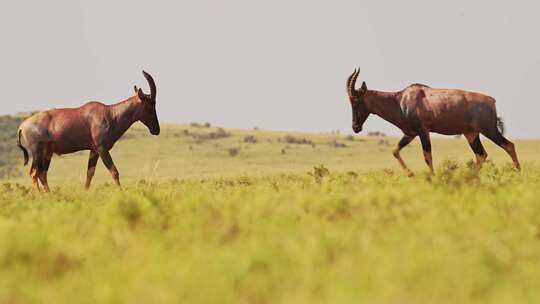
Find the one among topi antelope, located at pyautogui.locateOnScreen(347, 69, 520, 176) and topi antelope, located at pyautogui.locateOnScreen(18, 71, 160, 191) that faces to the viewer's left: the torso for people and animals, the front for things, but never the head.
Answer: topi antelope, located at pyautogui.locateOnScreen(347, 69, 520, 176)

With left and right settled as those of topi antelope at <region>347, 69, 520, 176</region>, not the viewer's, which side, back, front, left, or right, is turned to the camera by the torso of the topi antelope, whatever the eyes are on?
left

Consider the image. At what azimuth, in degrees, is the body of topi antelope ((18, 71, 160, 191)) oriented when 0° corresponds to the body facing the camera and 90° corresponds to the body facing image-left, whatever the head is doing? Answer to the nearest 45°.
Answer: approximately 270°

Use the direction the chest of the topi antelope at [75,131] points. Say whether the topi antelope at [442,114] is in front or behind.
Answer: in front

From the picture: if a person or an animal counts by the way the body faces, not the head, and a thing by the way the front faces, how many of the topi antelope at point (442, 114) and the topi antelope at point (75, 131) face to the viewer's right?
1

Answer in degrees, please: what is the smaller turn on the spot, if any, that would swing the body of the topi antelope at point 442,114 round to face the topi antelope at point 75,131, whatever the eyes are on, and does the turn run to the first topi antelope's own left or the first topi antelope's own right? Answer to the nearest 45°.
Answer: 0° — it already faces it
